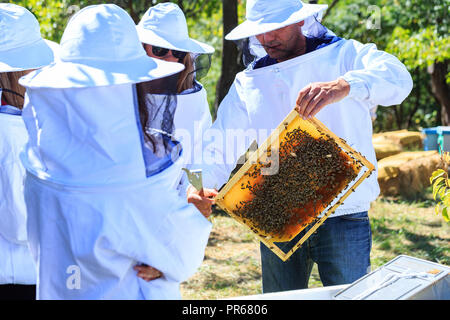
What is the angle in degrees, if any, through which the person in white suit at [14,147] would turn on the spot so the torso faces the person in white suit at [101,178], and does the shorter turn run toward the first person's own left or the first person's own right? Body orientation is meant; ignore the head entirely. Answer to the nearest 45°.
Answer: approximately 90° to the first person's own right

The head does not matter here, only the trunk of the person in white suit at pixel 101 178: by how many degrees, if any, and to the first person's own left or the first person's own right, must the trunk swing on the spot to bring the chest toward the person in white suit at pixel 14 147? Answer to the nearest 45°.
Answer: approximately 90° to the first person's own left

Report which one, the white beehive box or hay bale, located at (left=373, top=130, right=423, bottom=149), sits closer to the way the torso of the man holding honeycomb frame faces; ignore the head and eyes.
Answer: the white beehive box

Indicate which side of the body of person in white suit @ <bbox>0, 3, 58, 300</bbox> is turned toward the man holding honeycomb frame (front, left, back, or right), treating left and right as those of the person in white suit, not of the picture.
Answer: front

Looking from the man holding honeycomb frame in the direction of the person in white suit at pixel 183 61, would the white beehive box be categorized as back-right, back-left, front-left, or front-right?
back-left

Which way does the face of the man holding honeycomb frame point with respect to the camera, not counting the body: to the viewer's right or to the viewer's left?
to the viewer's left

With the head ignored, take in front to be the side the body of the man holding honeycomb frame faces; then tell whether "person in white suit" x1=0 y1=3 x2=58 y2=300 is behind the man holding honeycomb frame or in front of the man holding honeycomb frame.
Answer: in front

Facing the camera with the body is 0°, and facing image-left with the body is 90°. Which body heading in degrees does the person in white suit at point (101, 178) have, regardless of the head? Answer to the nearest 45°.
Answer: approximately 225°

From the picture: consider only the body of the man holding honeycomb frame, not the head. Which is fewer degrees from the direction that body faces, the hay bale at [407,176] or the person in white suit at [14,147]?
the person in white suit

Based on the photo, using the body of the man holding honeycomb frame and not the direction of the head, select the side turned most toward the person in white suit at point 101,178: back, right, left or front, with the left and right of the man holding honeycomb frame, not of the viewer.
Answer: front

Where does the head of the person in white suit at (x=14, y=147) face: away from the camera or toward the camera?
away from the camera

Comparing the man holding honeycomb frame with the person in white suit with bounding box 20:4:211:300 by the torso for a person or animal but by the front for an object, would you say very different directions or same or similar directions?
very different directions
